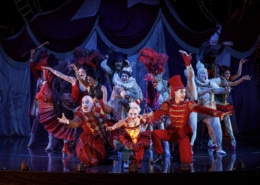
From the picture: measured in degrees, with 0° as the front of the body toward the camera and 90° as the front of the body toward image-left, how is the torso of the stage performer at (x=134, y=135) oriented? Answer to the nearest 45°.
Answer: approximately 0°

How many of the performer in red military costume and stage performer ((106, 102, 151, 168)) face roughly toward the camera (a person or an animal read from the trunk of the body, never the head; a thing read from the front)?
2

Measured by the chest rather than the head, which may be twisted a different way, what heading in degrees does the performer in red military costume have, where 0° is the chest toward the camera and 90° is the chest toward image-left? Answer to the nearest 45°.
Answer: approximately 0°

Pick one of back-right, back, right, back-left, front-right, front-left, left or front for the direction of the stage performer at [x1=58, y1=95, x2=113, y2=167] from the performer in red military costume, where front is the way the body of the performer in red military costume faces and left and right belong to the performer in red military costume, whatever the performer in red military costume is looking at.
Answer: right

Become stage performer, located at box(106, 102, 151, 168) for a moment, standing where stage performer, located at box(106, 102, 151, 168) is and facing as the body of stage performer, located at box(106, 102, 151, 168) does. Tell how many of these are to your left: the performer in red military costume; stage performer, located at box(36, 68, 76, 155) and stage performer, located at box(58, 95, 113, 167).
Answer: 1

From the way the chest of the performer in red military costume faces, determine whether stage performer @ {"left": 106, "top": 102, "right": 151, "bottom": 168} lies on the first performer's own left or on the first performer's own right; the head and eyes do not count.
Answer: on the first performer's own right

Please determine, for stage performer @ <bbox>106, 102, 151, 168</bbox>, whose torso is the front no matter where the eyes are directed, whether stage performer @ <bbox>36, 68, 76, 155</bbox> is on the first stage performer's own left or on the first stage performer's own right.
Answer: on the first stage performer's own right

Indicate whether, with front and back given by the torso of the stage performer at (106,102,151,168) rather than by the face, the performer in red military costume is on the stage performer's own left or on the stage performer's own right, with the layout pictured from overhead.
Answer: on the stage performer's own left

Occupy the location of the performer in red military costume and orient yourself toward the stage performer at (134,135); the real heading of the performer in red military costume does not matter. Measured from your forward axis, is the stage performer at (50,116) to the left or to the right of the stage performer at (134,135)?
right
